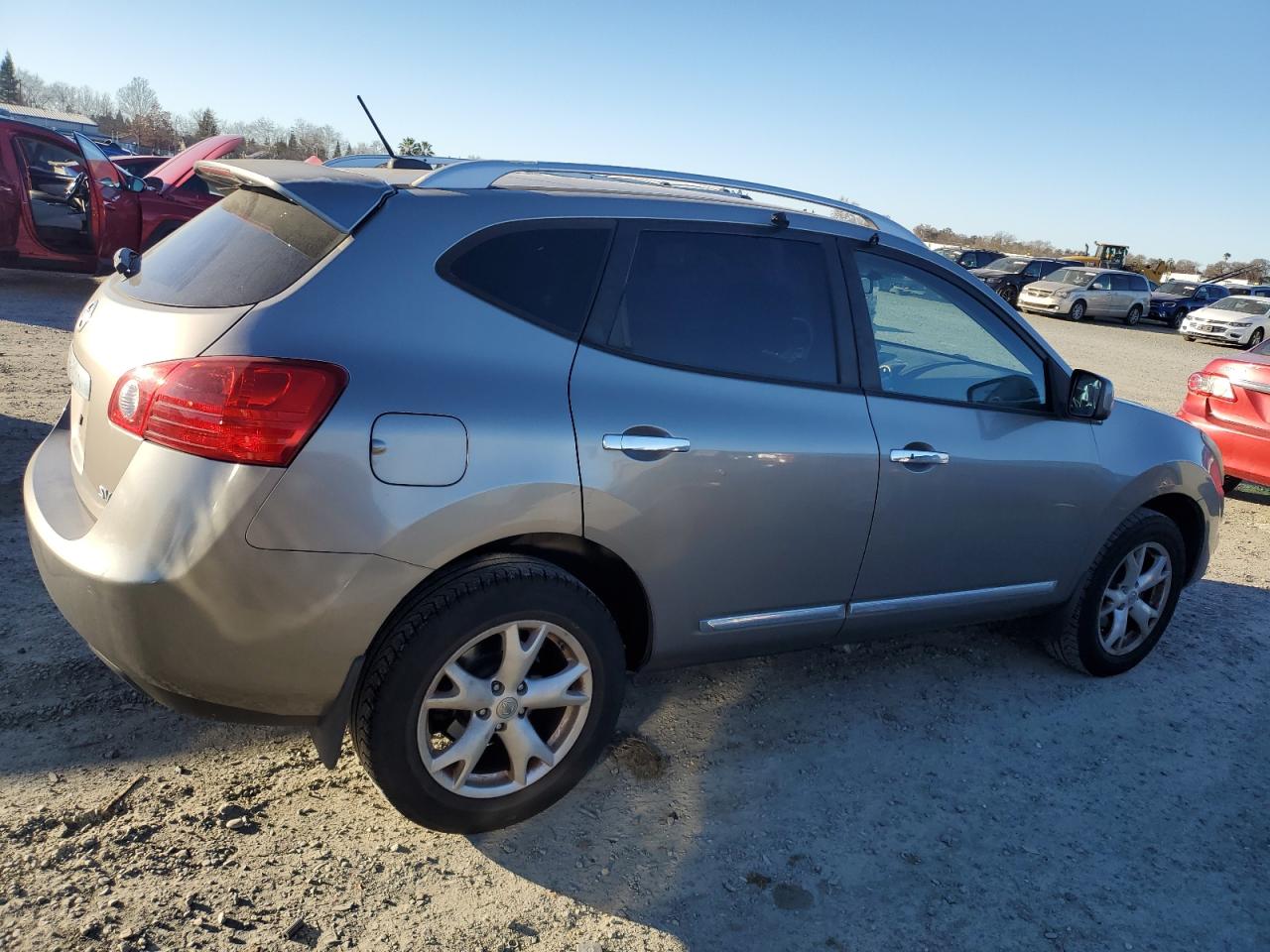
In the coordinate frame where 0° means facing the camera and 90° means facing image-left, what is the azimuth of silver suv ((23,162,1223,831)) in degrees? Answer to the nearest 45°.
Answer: approximately 225°

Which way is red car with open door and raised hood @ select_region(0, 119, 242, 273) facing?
to the viewer's right

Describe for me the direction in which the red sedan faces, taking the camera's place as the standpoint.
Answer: facing away from the viewer and to the right of the viewer

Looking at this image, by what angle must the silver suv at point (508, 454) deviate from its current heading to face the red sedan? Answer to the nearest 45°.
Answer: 0° — it already faces it

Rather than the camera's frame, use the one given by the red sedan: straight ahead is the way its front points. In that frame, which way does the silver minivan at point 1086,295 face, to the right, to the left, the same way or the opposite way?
the opposite way

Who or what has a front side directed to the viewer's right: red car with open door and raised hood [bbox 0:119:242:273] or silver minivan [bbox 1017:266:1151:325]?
the red car with open door and raised hood

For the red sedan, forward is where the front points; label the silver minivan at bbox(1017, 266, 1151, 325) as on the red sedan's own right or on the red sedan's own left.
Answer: on the red sedan's own left

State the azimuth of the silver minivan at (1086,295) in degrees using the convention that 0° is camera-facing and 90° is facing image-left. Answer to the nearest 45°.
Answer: approximately 45°

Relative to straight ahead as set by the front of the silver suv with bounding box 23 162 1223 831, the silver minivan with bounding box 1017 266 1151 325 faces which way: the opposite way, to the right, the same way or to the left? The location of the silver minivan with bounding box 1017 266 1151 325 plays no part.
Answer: the opposite way

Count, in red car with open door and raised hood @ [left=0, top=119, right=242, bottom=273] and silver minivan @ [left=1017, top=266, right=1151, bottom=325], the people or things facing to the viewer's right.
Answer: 1

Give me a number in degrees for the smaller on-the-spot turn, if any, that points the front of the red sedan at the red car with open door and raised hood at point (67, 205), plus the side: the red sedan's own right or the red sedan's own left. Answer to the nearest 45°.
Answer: approximately 135° to the red sedan's own left

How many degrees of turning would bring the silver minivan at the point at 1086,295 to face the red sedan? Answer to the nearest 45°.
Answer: approximately 45° to its left

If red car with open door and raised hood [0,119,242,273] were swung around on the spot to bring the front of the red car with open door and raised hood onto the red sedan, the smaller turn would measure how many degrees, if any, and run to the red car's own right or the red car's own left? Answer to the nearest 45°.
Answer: approximately 45° to the red car's own right
